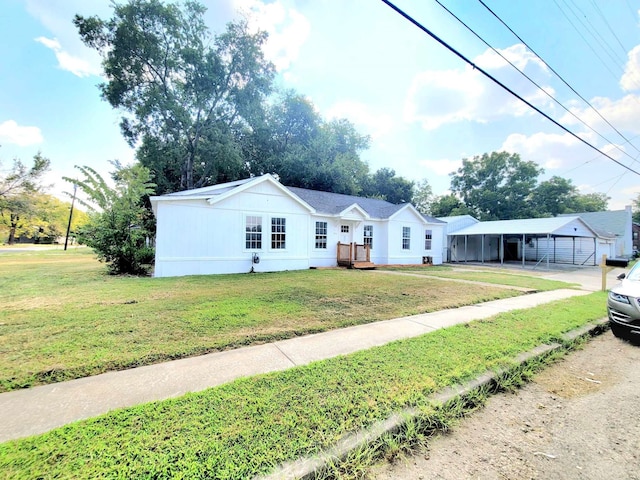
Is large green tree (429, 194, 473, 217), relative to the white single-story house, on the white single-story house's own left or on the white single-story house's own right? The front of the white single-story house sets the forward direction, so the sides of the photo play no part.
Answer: on the white single-story house's own left

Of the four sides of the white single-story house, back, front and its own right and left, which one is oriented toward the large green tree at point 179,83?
back

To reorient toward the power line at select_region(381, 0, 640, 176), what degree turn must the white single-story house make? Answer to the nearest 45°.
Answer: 0° — it already faces it

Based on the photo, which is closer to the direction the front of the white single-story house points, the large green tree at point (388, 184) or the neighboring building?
the neighboring building

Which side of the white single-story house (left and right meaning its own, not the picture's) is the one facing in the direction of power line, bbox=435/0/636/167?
front

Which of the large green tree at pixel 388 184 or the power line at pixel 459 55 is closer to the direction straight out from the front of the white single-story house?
the power line

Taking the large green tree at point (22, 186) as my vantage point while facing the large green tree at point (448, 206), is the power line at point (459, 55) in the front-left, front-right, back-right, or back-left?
front-right

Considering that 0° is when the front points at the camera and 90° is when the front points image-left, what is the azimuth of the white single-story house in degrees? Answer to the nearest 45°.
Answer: approximately 315°

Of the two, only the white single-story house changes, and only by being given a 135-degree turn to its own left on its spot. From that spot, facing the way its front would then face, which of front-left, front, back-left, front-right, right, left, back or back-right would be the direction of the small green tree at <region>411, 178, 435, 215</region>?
front-right
